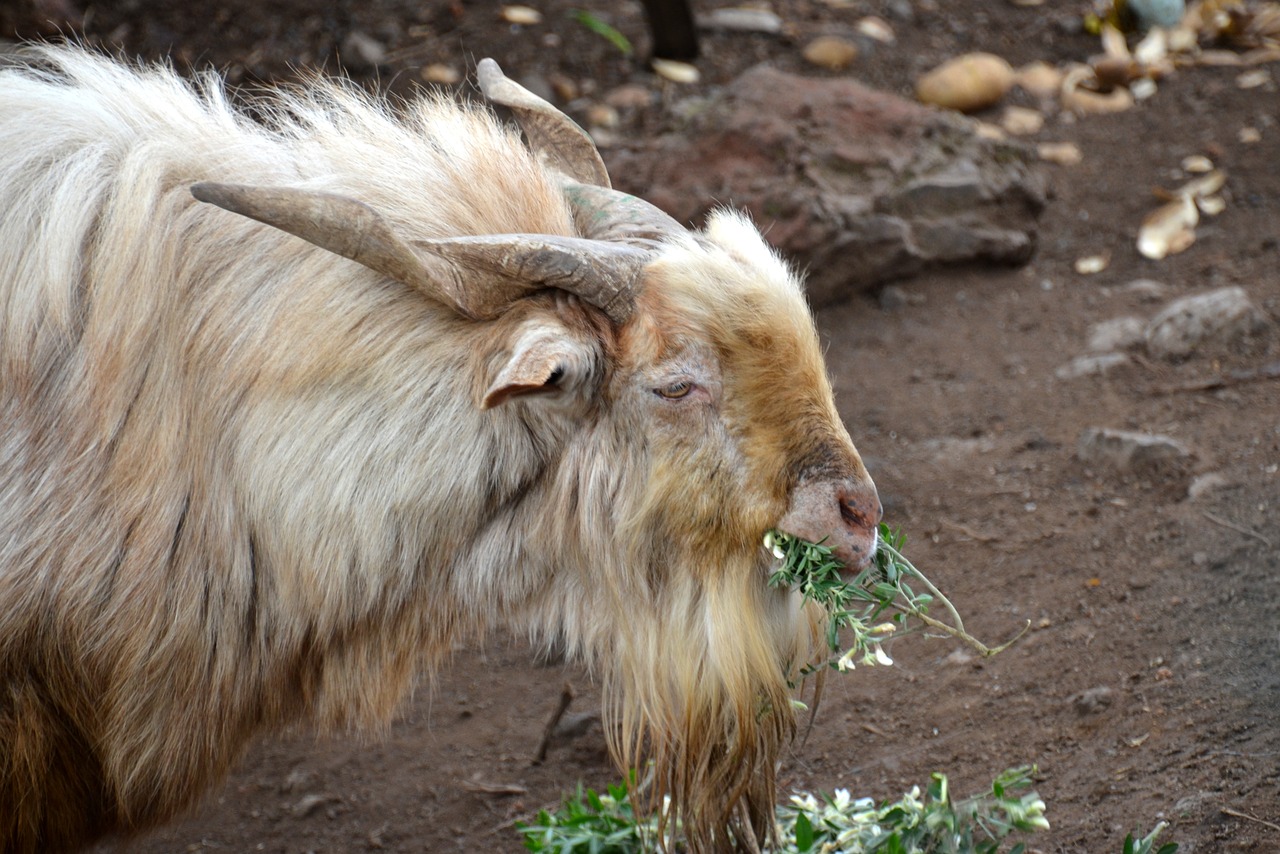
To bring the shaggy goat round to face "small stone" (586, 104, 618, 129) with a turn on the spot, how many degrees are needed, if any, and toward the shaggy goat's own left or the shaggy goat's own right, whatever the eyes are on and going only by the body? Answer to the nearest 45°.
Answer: approximately 90° to the shaggy goat's own left

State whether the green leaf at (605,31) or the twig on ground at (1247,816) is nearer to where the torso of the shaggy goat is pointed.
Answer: the twig on ground

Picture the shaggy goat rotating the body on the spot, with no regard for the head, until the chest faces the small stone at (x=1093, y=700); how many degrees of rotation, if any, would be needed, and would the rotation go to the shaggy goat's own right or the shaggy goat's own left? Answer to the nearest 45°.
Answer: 0° — it already faces it

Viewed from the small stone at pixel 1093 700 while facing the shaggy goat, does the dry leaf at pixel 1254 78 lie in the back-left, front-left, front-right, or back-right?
back-right

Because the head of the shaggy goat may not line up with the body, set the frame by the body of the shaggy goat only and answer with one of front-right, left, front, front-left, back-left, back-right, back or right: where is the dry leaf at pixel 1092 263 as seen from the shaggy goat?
front-left

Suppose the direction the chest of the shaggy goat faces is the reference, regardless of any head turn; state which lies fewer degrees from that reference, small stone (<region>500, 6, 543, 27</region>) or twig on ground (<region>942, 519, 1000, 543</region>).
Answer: the twig on ground

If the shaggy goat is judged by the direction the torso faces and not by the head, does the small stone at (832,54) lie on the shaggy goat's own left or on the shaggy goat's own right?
on the shaggy goat's own left

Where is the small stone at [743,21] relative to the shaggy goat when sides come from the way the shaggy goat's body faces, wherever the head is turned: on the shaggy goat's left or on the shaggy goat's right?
on the shaggy goat's left

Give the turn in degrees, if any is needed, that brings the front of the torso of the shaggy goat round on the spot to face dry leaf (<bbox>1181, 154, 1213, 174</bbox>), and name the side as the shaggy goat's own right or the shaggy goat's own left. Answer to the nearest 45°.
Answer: approximately 45° to the shaggy goat's own left

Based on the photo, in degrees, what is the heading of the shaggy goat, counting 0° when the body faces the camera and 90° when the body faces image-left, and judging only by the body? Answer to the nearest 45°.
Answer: approximately 270°

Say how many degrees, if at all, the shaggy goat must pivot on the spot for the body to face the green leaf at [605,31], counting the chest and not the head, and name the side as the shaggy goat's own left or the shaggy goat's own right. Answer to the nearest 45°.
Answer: approximately 90° to the shaggy goat's own left

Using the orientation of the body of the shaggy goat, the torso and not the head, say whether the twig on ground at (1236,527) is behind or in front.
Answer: in front
